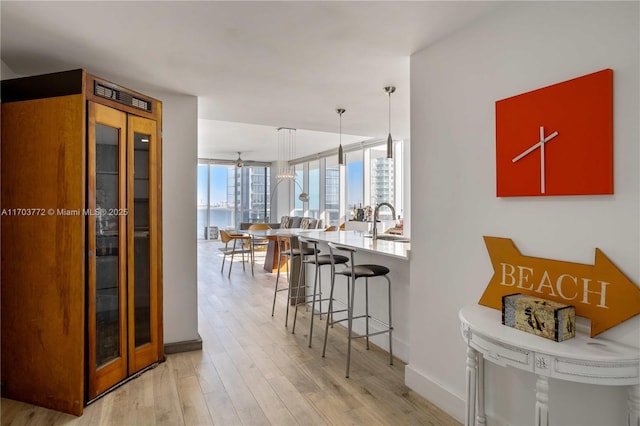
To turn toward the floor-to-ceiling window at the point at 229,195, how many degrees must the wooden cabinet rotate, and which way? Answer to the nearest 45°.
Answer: approximately 90° to its left

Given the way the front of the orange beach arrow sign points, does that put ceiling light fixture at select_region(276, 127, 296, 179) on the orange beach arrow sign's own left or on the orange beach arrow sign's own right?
on the orange beach arrow sign's own right

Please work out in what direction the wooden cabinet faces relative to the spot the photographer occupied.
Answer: facing the viewer and to the right of the viewer

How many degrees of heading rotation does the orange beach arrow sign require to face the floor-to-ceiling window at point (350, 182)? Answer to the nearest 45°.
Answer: approximately 135° to its right

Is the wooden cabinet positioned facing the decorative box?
yes

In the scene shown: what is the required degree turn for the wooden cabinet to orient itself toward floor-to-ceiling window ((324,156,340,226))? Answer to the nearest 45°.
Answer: approximately 90° to its left

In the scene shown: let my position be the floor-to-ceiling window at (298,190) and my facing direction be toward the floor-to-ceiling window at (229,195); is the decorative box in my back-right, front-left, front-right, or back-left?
back-left

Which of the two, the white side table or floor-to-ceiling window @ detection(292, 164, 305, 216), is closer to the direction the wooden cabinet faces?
the white side table

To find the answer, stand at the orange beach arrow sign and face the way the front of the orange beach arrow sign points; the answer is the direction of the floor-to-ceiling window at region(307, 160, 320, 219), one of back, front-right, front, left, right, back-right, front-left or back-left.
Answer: back-right

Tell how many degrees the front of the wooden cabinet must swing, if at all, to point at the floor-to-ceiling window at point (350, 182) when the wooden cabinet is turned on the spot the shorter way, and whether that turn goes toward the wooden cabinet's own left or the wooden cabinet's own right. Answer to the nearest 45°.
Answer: approximately 90° to the wooden cabinet's own left

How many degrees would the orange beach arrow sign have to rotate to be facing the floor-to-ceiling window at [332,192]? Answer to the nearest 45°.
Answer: approximately 135° to its right

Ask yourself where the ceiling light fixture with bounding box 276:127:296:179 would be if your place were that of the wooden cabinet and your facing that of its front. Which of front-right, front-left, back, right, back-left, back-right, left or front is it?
left

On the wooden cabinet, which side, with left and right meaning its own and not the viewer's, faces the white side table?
front
